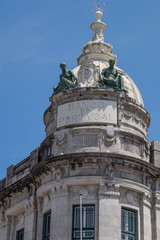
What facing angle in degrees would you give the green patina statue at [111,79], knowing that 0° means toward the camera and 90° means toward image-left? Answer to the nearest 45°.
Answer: approximately 0°

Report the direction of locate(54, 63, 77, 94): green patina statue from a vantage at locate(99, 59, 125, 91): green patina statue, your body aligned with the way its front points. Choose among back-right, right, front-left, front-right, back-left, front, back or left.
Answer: right
